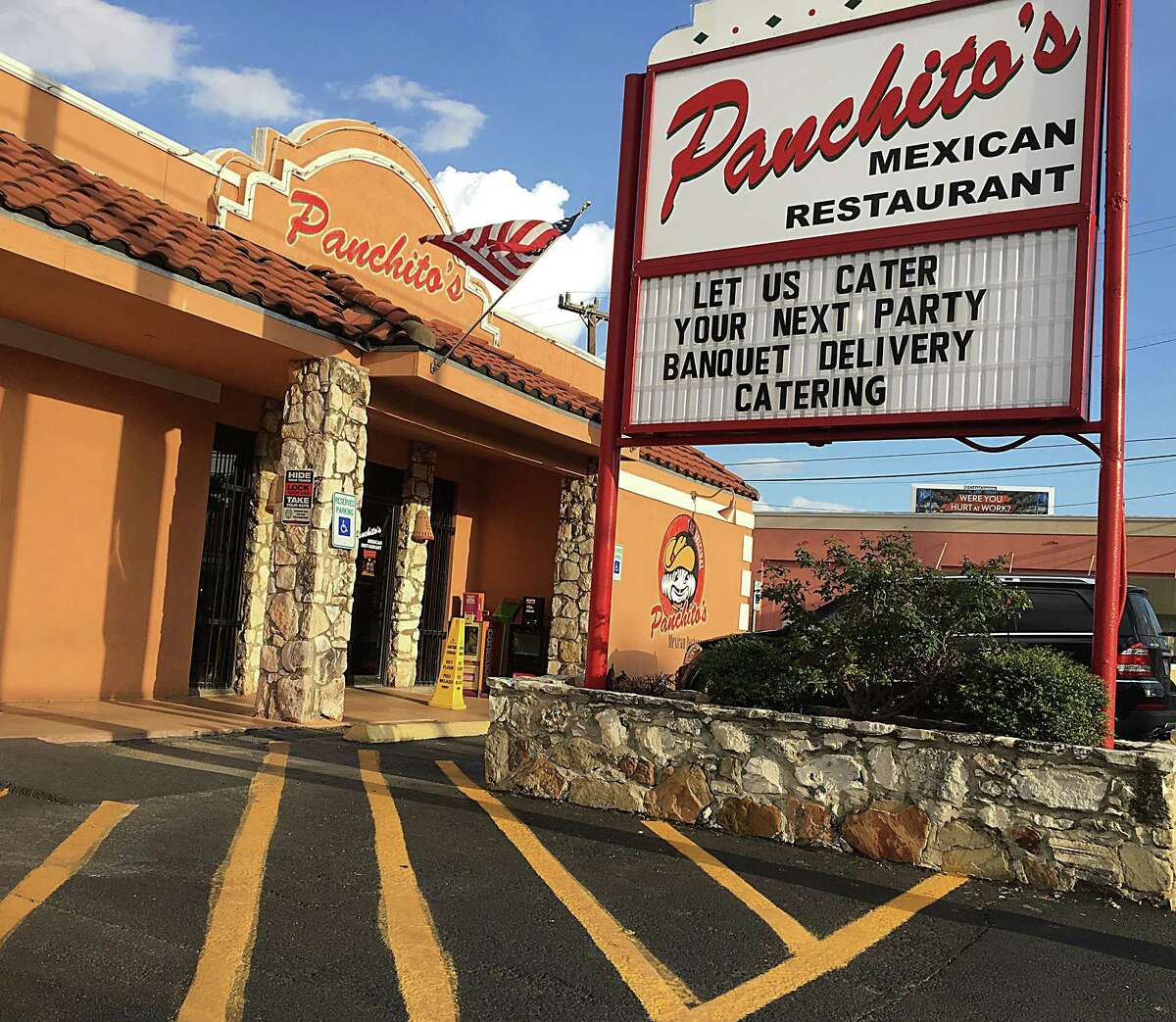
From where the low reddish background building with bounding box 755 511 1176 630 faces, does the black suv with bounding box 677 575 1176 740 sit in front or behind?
in front

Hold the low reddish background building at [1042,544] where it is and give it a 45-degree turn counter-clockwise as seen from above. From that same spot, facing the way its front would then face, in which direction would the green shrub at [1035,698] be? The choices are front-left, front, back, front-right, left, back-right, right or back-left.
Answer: front-right

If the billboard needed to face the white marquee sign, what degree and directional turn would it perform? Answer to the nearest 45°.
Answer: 0° — it already faces it

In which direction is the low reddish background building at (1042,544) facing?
toward the camera

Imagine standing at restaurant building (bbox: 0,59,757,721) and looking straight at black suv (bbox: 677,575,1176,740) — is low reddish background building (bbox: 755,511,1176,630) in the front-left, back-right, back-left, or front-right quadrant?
front-left

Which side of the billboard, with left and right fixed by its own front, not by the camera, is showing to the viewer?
front

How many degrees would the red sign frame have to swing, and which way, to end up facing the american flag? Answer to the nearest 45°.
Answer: approximately 90° to its right

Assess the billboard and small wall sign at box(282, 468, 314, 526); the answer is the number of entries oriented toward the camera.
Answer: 2

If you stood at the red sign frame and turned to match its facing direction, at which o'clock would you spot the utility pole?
The utility pole is roughly at 4 o'clock from the red sign frame.

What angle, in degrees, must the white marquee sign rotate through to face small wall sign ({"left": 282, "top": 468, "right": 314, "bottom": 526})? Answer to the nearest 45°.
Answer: approximately 90° to its right

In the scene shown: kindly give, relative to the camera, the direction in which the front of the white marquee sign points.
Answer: facing the viewer and to the left of the viewer

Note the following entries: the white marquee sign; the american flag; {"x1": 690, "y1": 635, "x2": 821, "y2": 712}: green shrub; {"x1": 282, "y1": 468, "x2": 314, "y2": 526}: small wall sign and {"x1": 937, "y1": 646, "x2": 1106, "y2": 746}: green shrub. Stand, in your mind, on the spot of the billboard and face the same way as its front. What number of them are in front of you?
5

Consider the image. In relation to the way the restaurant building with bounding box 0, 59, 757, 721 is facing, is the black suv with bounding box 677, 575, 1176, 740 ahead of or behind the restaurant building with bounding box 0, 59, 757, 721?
ahead

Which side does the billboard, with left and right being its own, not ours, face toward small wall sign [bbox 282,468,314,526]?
front

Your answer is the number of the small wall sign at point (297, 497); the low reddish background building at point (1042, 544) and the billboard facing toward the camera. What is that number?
3

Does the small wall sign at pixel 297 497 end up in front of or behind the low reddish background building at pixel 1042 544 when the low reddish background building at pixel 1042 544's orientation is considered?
in front
